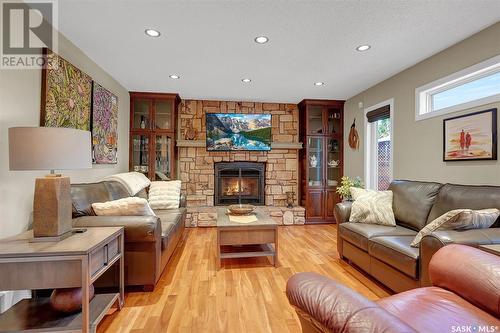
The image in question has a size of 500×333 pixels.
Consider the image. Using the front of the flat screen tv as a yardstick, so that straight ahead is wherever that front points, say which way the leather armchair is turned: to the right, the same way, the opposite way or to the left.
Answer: the opposite way

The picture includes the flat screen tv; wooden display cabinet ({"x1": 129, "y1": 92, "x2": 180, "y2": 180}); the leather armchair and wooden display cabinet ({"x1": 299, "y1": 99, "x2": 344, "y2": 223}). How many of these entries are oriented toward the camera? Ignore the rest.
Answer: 3

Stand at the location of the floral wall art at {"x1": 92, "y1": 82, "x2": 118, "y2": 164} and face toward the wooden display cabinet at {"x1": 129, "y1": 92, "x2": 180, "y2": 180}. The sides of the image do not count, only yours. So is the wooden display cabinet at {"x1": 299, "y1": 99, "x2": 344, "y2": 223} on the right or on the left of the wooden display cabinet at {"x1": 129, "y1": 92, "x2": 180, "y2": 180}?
right

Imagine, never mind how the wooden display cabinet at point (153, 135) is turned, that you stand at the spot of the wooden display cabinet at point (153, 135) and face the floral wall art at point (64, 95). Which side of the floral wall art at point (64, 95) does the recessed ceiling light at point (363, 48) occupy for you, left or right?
left

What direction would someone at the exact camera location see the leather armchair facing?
facing away from the viewer and to the left of the viewer

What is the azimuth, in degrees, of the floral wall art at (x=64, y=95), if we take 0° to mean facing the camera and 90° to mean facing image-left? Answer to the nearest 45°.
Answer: approximately 315°

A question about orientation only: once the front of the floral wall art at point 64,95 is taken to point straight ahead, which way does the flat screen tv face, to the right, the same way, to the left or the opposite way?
to the right

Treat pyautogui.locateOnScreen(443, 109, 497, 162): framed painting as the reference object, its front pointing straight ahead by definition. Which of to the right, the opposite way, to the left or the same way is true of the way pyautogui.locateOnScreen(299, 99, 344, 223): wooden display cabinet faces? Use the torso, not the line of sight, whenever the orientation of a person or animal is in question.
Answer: to the left

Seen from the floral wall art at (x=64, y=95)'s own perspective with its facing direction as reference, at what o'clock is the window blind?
The window blind is roughly at 11 o'clock from the floral wall art.

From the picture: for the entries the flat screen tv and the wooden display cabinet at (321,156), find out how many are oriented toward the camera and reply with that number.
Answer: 2

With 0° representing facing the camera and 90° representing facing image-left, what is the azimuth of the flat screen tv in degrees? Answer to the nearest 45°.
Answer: approximately 0°

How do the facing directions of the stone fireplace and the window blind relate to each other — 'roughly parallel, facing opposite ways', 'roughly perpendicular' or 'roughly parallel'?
roughly perpendicular
